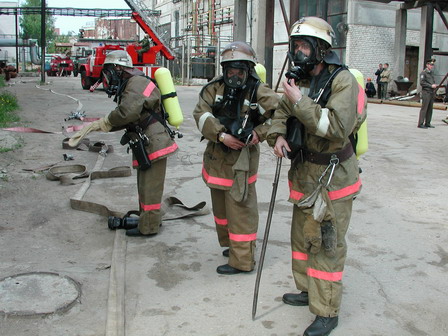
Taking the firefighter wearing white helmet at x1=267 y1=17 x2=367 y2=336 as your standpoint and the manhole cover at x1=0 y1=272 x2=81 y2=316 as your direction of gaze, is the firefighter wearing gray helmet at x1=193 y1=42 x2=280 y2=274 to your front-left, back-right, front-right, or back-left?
front-right

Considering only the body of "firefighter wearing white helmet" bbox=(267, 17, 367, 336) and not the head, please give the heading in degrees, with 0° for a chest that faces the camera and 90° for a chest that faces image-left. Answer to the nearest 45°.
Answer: approximately 45°

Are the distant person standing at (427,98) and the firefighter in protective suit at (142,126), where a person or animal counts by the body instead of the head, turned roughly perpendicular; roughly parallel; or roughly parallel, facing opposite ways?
roughly perpendicular

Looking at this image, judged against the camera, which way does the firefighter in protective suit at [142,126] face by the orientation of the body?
to the viewer's left

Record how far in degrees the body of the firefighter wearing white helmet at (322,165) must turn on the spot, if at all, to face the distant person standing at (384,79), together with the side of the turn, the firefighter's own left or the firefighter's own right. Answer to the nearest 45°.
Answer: approximately 135° to the firefighter's own right

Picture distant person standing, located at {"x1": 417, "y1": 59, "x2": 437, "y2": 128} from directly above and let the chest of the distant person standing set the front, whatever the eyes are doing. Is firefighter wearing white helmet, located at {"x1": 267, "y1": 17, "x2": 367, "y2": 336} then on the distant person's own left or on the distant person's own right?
on the distant person's own right

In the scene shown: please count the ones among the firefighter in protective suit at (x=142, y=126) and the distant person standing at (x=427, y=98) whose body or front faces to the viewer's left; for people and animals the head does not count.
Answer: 1

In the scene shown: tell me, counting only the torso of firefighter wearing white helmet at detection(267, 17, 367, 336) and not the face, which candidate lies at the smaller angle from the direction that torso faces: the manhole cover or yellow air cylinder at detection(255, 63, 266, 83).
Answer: the manhole cover

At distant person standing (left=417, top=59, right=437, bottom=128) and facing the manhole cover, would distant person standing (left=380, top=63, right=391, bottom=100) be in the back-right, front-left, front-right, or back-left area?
back-right

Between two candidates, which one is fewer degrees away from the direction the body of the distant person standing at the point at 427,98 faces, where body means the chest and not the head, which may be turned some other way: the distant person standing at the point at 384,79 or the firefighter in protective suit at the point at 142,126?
the firefighter in protective suit

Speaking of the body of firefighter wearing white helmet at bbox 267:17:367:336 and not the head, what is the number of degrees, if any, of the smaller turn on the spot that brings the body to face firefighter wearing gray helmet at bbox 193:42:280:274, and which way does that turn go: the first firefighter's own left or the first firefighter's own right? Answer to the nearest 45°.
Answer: approximately 90° to the first firefighter's own right

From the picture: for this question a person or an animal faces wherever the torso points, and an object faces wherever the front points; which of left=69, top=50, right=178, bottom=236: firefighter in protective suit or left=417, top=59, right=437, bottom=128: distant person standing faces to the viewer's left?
the firefighter in protective suit

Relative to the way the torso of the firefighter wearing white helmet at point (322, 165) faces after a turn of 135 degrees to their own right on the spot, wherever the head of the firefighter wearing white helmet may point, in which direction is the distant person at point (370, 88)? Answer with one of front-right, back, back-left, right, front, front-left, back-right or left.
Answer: front

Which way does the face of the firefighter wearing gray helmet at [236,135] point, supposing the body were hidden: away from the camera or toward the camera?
toward the camera

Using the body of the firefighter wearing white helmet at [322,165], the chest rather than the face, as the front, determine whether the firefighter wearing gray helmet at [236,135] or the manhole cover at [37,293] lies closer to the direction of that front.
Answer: the manhole cover

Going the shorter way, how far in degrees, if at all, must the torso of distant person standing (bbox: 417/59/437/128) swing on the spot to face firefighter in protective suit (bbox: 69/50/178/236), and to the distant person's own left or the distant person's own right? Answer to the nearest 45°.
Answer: approximately 45° to the distant person's own right
